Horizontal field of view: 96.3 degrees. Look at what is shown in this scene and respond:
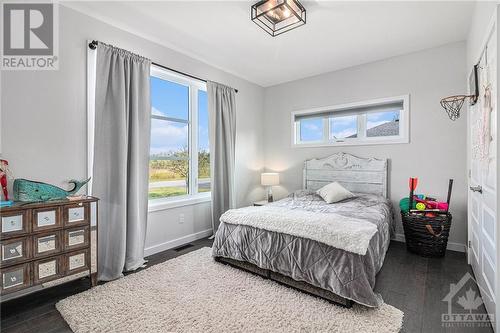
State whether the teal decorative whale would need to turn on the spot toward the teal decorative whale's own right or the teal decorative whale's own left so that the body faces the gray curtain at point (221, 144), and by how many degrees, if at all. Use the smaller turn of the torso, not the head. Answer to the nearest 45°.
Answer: approximately 180°

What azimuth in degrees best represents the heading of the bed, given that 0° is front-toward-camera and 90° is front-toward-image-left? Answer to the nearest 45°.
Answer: approximately 45°

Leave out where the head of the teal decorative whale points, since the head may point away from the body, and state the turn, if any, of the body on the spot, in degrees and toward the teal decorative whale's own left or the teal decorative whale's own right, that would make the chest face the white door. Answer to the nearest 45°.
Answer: approximately 135° to the teal decorative whale's own left

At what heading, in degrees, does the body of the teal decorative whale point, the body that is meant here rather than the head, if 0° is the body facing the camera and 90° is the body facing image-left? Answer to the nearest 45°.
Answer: approximately 90°

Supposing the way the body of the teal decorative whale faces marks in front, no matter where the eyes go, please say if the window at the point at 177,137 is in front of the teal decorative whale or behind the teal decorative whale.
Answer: behind

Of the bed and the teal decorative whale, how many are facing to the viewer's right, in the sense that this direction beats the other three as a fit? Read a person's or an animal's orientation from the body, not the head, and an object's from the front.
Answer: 0

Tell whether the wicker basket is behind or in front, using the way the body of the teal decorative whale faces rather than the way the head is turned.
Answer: behind

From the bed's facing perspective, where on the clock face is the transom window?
The transom window is roughly at 5 o'clock from the bed.
